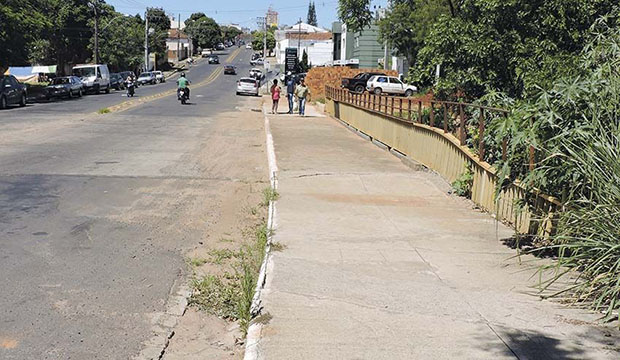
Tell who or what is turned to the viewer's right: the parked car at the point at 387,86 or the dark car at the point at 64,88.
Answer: the parked car

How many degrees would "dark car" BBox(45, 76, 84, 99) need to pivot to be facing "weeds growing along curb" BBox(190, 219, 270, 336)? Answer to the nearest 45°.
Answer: approximately 45° to its left

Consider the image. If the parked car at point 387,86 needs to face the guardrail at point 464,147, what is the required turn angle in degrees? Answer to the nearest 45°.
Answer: approximately 90° to its right

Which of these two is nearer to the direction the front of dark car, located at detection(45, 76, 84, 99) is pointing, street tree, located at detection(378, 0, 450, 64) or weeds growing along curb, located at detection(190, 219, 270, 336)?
the weeds growing along curb

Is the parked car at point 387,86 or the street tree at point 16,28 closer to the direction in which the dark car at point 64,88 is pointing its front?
the street tree

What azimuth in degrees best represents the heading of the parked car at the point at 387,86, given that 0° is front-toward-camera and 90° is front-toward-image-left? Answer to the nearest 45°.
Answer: approximately 270°

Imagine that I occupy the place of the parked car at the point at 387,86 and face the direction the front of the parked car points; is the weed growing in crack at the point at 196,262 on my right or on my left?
on my right

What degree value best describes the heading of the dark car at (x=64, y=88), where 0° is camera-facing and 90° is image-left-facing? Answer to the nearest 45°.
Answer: approximately 45°

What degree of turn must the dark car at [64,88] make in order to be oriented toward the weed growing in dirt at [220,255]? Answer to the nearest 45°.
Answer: approximately 45° to its left

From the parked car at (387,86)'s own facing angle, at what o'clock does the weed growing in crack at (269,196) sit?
The weed growing in crack is roughly at 3 o'clock from the parked car.

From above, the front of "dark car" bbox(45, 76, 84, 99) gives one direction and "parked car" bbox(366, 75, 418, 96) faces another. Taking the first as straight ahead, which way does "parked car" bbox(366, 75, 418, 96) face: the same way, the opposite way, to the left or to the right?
to the left

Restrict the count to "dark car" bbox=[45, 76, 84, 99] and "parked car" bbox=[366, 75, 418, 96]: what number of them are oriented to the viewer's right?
1

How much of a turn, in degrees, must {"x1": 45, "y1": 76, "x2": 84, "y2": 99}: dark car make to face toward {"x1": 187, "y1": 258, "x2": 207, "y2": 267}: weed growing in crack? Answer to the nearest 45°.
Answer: approximately 45° to its left
